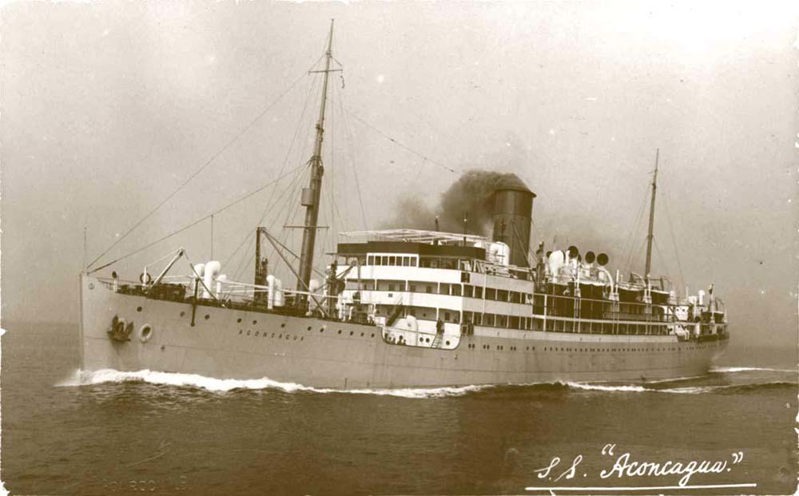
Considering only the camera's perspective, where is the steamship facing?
facing the viewer and to the left of the viewer
